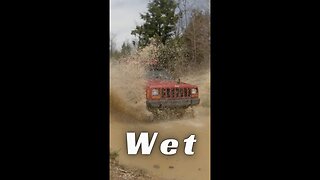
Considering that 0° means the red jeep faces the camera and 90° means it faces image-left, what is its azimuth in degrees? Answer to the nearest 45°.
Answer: approximately 315°
